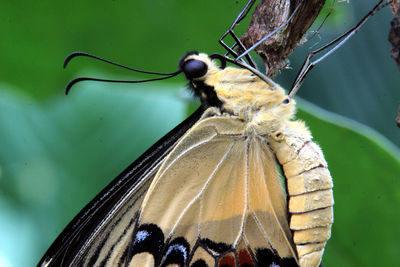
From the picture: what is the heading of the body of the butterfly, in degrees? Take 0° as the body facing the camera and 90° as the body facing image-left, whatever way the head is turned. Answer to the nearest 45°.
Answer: approximately 90°
